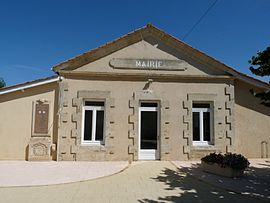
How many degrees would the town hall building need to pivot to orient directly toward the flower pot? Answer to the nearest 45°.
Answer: approximately 45° to its left

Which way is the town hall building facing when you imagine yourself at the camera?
facing the viewer

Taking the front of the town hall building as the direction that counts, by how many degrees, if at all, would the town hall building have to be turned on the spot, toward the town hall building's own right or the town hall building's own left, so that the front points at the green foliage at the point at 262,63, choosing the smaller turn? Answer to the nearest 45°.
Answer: approximately 45° to the town hall building's own left
